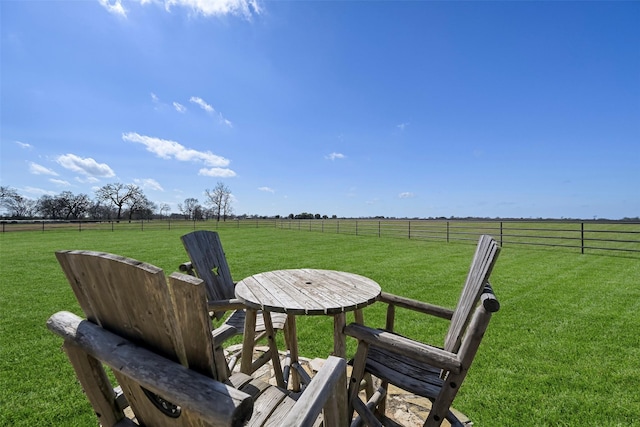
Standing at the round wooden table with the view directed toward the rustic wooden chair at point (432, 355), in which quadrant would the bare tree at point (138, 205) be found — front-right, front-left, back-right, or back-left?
back-left

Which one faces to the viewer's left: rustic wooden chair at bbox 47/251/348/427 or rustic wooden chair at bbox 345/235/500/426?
rustic wooden chair at bbox 345/235/500/426

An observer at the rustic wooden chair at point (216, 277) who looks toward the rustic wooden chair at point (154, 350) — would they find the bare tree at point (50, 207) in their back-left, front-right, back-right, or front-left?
back-right

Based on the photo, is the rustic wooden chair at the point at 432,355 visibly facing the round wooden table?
yes

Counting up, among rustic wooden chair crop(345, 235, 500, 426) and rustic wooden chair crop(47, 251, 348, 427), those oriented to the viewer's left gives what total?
1

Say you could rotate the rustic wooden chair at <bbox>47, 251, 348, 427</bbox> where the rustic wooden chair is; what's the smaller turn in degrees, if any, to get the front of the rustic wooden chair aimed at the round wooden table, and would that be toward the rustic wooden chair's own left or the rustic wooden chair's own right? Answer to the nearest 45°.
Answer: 0° — it already faces it

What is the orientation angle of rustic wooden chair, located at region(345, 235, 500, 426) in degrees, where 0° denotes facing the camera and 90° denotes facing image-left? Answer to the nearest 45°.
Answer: approximately 90°

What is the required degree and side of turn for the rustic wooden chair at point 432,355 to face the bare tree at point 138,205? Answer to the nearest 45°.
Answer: approximately 45° to its right

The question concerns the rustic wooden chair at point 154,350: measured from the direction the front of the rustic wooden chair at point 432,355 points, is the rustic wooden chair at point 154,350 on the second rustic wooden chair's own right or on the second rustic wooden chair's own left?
on the second rustic wooden chair's own left

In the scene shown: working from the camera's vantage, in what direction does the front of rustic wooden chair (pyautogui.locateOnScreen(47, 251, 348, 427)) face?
facing away from the viewer and to the right of the viewer

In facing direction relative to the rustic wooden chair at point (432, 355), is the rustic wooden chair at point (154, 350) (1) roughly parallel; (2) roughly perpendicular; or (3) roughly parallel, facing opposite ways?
roughly perpendicular
